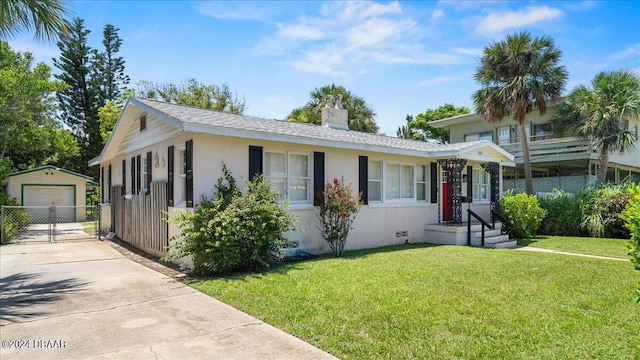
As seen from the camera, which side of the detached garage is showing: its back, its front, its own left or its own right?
front

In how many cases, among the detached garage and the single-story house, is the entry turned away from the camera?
0

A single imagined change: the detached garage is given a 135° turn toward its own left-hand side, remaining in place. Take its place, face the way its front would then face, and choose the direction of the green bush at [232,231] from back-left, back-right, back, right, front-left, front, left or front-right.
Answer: back-right

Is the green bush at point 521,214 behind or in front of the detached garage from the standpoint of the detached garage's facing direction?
in front

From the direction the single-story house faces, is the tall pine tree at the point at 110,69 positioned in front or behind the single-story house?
behind

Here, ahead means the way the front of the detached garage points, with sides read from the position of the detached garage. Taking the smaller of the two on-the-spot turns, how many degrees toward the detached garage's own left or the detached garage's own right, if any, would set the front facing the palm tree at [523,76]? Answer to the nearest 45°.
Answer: approximately 45° to the detached garage's own left

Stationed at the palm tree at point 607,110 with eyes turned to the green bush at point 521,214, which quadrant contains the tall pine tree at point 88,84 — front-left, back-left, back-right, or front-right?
front-right

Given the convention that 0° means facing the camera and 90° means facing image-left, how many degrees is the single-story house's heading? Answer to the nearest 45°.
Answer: approximately 315°

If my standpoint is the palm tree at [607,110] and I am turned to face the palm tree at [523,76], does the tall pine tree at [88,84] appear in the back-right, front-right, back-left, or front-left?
front-right

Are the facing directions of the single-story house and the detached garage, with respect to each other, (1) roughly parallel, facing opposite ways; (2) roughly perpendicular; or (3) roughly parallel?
roughly parallel

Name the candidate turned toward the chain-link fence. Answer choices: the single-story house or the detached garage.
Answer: the detached garage
